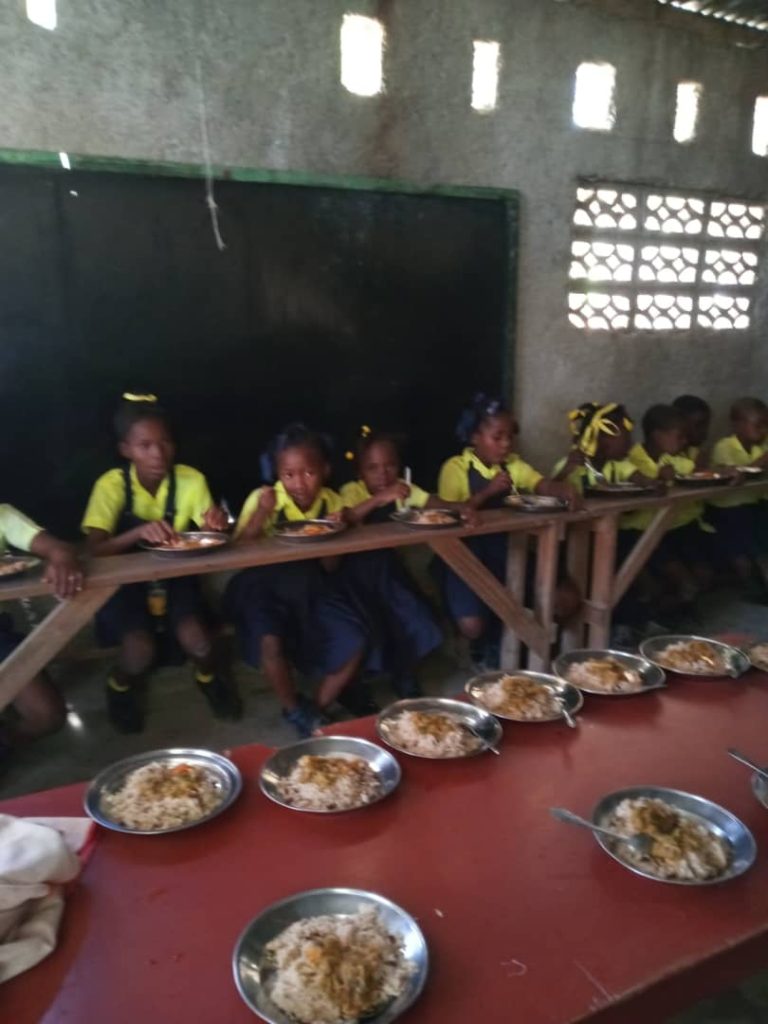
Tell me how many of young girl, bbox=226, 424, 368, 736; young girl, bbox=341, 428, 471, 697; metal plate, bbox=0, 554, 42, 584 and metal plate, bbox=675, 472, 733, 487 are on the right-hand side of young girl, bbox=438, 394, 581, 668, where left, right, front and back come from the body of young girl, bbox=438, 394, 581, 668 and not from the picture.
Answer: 3

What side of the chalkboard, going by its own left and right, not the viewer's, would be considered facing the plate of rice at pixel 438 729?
front

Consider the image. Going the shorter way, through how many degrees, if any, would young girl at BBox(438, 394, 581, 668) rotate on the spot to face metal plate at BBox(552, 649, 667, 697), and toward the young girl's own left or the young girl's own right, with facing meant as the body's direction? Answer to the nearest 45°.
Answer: approximately 45° to the young girl's own right

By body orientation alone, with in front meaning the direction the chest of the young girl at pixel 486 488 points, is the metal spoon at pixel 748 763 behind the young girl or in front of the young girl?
in front

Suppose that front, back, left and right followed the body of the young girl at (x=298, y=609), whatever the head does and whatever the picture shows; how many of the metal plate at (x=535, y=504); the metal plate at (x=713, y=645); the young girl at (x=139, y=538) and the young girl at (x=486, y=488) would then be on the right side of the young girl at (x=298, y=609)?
1

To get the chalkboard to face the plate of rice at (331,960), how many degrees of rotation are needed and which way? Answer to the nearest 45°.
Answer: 0° — it already faces it

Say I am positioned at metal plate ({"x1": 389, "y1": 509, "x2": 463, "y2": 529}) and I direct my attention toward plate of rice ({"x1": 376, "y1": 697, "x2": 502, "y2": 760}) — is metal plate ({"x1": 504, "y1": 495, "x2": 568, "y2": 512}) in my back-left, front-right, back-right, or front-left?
back-left

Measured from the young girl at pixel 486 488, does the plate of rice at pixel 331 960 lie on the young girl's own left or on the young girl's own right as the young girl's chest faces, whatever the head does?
on the young girl's own right

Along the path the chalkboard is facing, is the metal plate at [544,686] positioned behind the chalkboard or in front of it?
in front

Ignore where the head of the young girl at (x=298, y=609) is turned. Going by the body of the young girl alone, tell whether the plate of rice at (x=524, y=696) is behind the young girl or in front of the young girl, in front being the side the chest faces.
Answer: in front

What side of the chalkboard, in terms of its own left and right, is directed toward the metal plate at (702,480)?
left

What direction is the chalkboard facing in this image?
toward the camera

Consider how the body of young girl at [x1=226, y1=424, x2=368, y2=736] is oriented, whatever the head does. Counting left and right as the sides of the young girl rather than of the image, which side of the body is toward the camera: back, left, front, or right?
front

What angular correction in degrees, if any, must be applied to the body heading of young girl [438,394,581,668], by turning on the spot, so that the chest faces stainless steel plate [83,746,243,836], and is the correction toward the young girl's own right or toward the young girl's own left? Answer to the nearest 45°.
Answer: approximately 45° to the young girl's own right

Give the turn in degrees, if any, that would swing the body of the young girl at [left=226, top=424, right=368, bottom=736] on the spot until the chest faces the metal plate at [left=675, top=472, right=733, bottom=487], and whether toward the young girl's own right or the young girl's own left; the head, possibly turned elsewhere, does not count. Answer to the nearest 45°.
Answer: approximately 90° to the young girl's own left

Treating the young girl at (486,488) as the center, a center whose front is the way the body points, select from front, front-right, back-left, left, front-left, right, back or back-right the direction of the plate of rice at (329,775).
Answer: front-right
